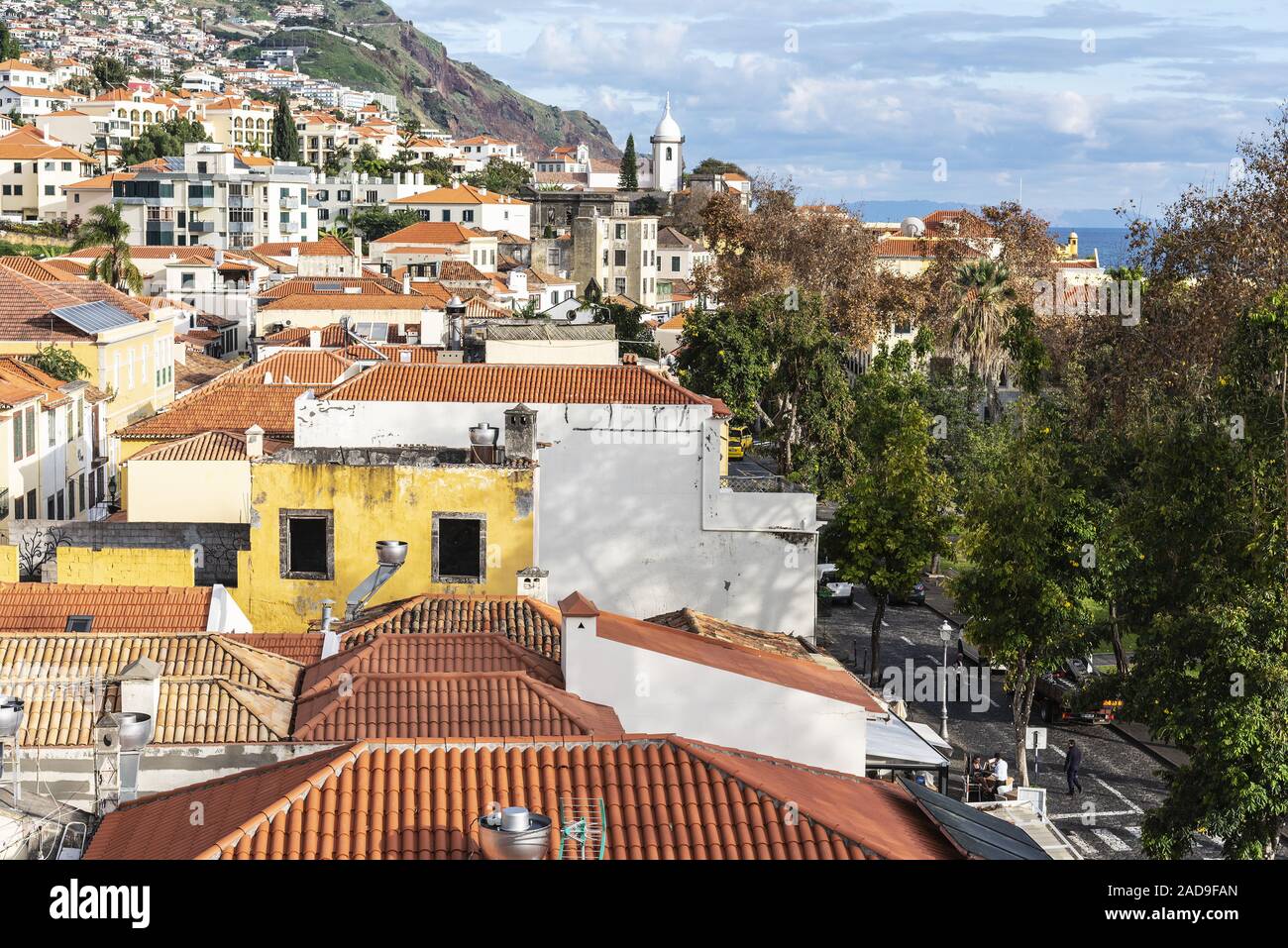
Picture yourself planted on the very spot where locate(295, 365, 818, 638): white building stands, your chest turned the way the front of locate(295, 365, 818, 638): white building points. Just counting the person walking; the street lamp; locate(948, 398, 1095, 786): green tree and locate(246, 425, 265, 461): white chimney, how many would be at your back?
1

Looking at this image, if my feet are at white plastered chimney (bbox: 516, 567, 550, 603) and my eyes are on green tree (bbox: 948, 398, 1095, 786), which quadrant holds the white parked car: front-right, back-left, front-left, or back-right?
front-left

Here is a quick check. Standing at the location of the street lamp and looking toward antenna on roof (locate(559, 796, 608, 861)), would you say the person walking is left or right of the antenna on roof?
left

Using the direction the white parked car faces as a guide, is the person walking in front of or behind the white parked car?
in front

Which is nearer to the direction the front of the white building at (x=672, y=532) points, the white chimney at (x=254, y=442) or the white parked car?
the white parked car

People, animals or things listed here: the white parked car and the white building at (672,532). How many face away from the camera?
0

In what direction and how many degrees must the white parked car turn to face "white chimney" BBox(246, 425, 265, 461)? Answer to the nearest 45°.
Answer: approximately 90° to its right

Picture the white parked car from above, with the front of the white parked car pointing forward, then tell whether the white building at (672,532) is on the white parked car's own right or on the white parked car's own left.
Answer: on the white parked car's own right

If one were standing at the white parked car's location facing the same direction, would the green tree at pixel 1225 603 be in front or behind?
in front
